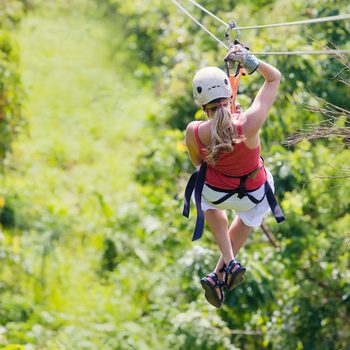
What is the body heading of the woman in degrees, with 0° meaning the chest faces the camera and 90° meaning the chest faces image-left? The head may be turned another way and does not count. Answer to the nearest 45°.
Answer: approximately 180°

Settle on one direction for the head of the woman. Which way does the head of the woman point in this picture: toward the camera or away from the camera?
away from the camera
